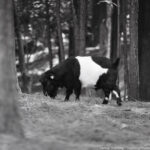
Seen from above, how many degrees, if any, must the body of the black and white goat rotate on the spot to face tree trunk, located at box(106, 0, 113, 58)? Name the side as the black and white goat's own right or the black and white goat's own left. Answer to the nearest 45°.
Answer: approximately 90° to the black and white goat's own right

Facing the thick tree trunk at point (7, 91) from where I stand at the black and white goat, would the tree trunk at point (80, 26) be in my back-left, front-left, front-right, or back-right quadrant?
back-right

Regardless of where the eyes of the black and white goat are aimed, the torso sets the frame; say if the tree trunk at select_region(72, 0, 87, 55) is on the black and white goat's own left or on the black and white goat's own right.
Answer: on the black and white goat's own right

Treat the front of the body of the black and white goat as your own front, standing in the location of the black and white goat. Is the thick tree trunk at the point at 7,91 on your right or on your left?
on your left

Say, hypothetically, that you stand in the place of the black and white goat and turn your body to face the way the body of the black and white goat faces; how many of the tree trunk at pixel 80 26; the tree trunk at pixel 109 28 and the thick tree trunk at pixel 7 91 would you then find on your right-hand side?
2

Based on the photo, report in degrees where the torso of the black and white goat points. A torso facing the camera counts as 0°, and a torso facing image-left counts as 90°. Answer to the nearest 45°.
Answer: approximately 90°
